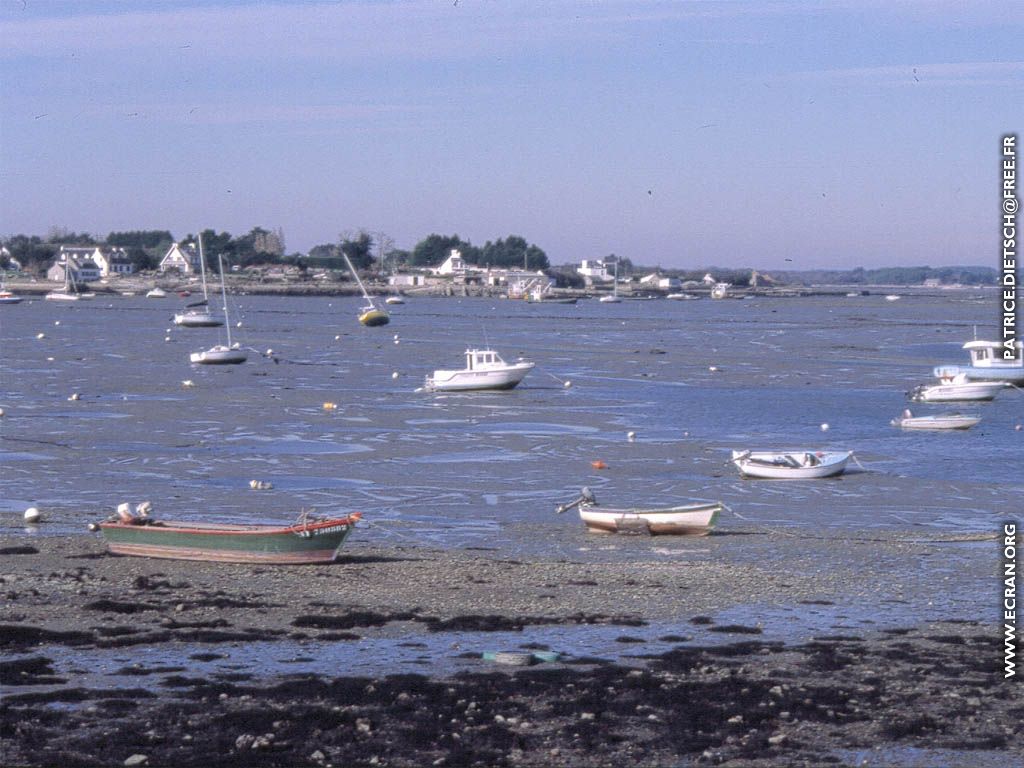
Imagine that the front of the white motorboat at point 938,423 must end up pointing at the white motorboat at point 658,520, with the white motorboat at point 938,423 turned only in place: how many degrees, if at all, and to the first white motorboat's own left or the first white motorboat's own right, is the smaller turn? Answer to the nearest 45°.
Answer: approximately 90° to the first white motorboat's own right

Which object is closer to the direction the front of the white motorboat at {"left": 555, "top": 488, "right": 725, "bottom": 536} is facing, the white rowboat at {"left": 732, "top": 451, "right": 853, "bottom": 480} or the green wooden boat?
the white rowboat

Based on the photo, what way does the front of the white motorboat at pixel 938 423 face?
to the viewer's right

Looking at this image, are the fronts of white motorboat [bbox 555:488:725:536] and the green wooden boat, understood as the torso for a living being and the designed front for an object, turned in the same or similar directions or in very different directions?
same or similar directions

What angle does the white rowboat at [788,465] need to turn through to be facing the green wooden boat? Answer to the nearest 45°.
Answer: approximately 135° to its right

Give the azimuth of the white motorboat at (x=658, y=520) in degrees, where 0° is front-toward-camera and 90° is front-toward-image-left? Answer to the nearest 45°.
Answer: approximately 270°

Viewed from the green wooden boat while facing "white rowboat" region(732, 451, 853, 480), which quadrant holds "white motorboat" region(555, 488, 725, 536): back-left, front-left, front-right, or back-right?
front-right

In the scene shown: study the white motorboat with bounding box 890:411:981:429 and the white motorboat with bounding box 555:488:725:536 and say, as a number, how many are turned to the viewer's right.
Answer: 2

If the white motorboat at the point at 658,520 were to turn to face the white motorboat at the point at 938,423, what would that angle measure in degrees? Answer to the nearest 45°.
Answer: approximately 45° to its left

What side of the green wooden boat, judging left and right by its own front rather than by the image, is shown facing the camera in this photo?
right

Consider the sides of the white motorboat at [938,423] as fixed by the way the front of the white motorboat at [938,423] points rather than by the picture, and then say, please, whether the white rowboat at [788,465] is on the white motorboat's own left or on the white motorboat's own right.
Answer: on the white motorboat's own right

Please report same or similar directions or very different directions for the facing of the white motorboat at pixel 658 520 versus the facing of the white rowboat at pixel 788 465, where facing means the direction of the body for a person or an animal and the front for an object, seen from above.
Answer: same or similar directions

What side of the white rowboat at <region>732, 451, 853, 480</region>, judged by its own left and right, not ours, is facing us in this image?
right

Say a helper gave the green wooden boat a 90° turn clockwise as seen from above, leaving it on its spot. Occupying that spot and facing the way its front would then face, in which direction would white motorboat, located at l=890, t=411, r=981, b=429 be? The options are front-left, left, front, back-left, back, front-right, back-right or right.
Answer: back-left
